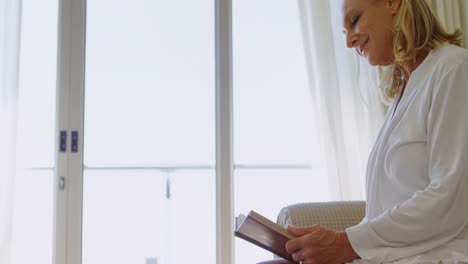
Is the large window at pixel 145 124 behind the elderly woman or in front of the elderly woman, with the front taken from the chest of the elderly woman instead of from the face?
in front

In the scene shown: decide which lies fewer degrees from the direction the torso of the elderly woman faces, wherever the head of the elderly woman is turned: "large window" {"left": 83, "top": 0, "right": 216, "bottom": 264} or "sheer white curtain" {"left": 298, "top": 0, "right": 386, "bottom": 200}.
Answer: the large window

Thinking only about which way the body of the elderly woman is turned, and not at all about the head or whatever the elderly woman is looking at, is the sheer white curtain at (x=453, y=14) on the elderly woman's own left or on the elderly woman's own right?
on the elderly woman's own right

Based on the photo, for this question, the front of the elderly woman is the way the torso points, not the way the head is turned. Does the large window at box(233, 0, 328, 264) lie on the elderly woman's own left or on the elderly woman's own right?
on the elderly woman's own right

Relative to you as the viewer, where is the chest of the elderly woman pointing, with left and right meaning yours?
facing to the left of the viewer

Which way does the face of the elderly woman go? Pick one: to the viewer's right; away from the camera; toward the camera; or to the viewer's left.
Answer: to the viewer's left

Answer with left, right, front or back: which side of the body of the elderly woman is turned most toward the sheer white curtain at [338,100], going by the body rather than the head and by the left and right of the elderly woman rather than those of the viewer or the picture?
right
